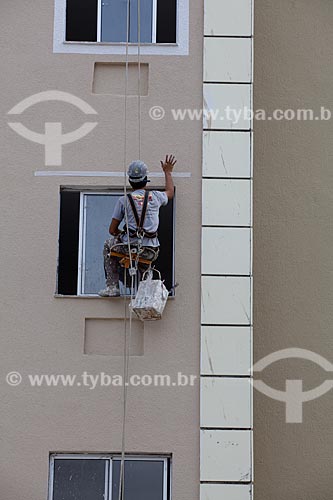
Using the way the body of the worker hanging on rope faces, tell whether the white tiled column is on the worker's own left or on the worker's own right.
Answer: on the worker's own right

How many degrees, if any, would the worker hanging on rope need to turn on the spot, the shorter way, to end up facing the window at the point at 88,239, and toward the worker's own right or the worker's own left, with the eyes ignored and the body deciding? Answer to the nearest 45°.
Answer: approximately 45° to the worker's own left

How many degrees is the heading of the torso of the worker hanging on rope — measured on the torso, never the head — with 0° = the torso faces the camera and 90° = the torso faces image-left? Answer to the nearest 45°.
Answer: approximately 180°
